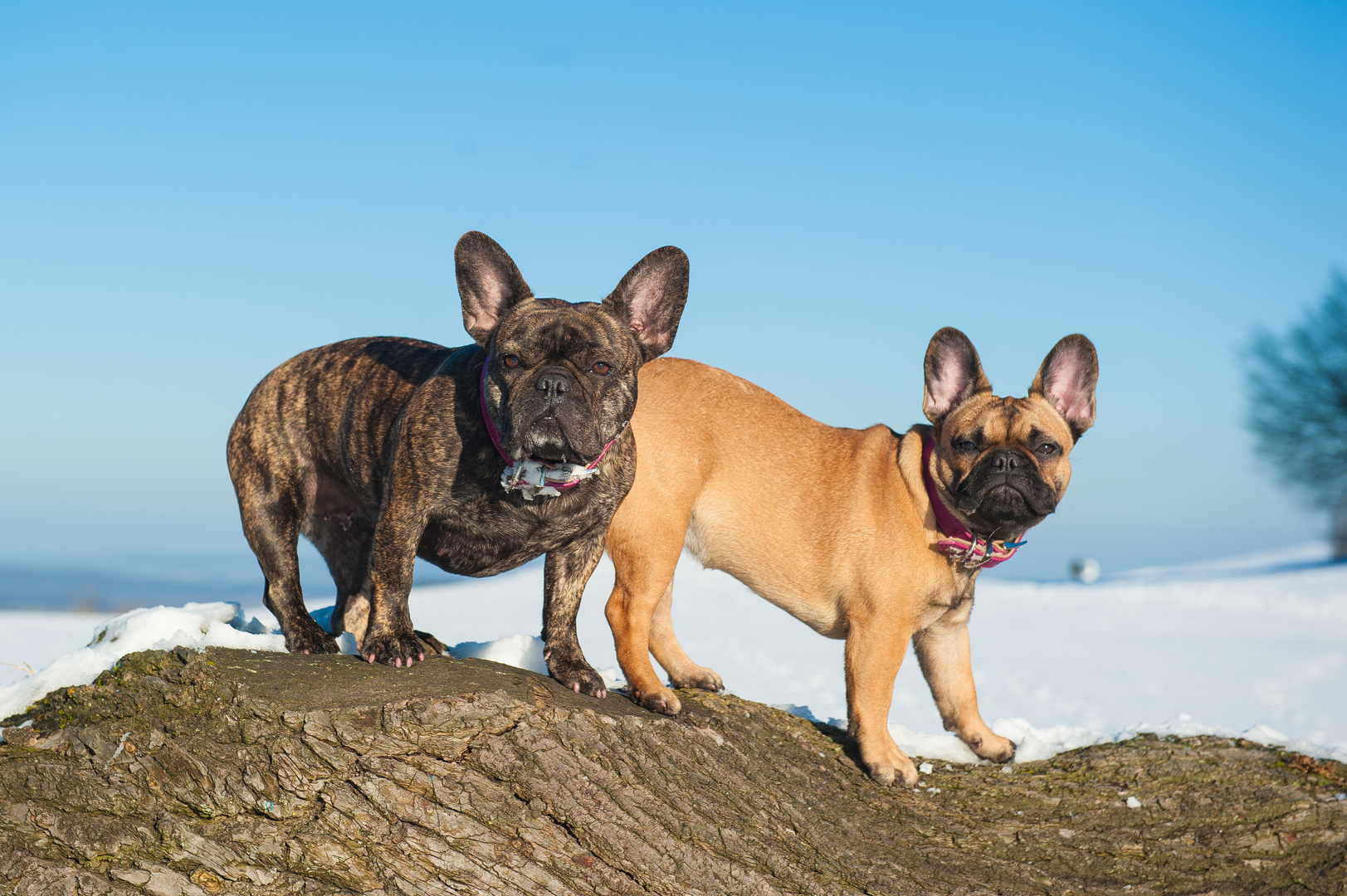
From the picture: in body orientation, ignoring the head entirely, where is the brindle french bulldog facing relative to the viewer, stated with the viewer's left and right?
facing the viewer and to the right of the viewer

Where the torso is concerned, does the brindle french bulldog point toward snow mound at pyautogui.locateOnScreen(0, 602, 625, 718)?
no
